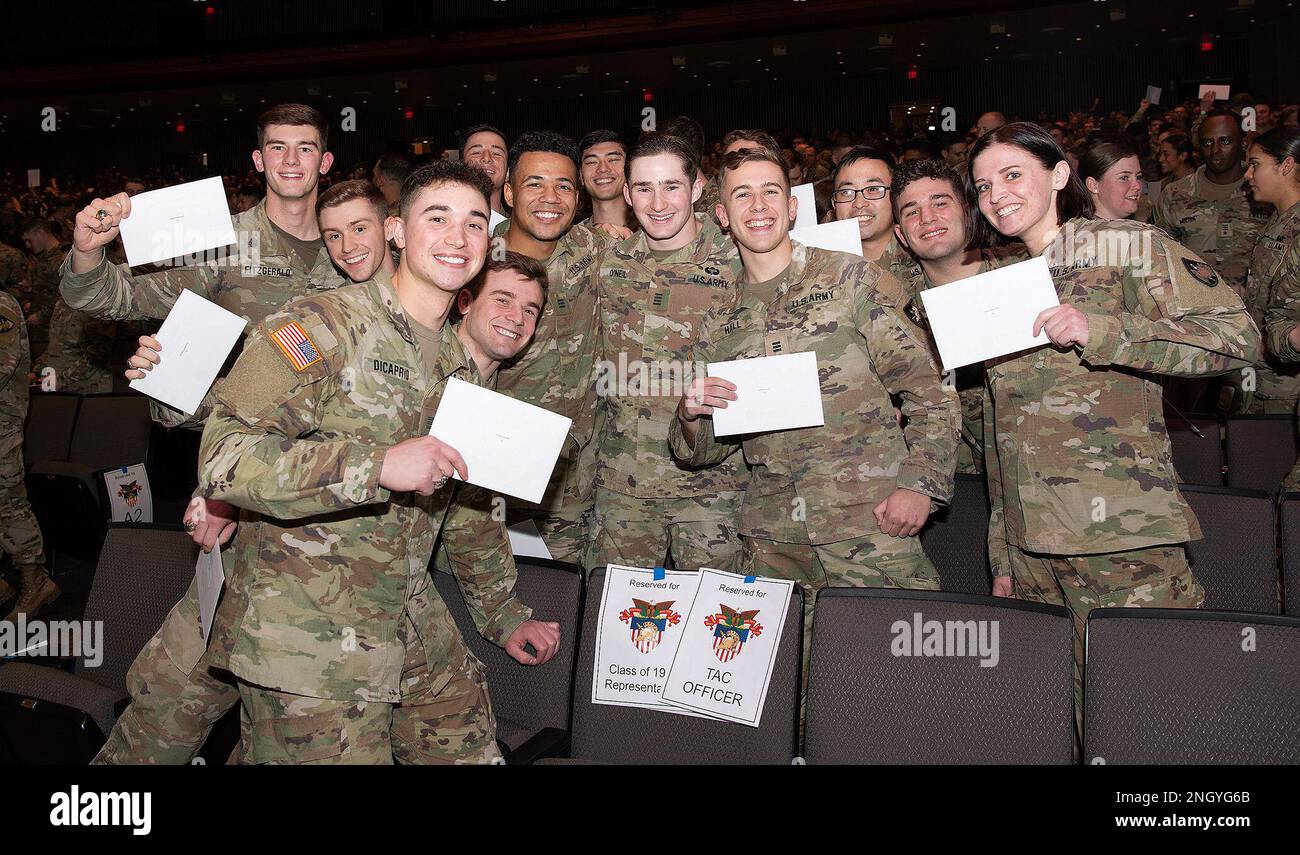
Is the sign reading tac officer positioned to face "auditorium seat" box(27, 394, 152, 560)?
no

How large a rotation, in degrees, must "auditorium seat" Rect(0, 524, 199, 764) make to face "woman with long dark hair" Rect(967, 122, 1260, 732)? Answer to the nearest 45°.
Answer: approximately 90° to its left

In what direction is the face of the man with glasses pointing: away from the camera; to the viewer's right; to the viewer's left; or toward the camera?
toward the camera

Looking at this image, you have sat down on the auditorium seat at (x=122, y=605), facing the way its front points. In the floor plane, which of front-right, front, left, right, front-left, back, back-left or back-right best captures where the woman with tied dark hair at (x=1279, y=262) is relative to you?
back-left

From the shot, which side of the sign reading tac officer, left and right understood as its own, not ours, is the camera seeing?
front

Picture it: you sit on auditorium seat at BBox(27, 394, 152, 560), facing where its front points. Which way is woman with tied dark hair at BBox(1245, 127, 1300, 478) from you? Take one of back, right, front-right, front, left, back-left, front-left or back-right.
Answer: left

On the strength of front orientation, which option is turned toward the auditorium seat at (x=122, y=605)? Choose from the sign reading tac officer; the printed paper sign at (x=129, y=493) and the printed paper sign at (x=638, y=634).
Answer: the printed paper sign at (x=129, y=493)

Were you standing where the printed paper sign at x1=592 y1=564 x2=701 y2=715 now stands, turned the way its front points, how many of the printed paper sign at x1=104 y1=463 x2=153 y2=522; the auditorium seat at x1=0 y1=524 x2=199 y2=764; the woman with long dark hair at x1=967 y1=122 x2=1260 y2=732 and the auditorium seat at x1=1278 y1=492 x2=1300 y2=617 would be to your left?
2

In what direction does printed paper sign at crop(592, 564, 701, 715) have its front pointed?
toward the camera

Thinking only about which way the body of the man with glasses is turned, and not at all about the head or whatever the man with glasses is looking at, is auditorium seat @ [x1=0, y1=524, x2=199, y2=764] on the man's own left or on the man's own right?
on the man's own right

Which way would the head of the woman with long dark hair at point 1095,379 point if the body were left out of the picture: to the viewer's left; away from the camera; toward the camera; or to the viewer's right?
toward the camera

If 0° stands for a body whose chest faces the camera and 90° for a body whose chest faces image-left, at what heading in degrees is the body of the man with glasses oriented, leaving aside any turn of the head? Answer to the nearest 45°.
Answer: approximately 0°
